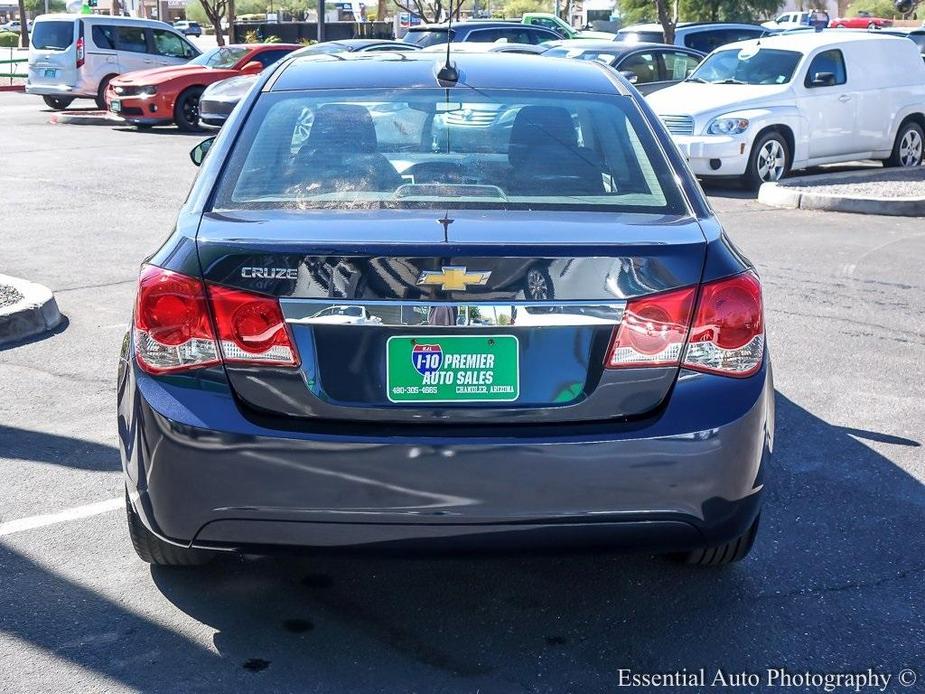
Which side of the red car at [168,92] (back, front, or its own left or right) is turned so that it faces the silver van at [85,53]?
right

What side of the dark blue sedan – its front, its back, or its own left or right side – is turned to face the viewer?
back

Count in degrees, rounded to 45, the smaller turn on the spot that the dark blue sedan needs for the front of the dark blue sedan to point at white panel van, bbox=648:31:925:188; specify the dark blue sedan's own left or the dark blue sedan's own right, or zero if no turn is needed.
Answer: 0° — it already faces it

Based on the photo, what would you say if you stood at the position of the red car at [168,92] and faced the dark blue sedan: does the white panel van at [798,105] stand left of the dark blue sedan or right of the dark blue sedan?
left

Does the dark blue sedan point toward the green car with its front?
yes

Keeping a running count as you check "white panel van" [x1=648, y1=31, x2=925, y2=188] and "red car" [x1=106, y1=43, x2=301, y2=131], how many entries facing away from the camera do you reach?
0

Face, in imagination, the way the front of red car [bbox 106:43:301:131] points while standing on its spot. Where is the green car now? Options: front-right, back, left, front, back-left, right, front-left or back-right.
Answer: back

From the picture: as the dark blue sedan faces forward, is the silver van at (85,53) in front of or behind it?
in front

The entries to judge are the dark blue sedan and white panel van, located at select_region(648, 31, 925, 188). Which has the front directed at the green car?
the dark blue sedan

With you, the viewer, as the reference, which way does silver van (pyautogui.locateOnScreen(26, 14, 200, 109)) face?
facing away from the viewer and to the right of the viewer

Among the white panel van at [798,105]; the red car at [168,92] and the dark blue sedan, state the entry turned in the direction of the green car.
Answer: the dark blue sedan

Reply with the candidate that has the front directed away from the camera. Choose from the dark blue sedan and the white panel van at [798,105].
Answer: the dark blue sedan

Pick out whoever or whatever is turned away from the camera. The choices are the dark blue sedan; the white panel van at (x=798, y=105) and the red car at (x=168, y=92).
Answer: the dark blue sedan

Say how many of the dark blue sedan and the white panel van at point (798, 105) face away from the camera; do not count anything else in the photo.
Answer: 1
